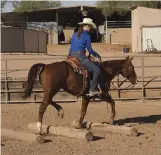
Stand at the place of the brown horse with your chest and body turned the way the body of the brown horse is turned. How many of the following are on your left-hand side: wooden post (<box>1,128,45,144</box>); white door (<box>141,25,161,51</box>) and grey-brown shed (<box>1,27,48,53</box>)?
2

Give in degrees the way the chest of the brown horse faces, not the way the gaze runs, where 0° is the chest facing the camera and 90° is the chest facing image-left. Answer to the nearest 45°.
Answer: approximately 270°

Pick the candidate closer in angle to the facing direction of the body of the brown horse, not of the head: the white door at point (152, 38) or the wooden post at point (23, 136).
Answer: the white door

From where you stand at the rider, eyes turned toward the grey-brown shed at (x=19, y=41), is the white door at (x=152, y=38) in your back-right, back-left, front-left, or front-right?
front-right

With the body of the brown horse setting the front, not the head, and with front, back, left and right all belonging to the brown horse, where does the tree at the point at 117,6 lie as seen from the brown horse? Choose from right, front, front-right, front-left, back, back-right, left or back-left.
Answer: left

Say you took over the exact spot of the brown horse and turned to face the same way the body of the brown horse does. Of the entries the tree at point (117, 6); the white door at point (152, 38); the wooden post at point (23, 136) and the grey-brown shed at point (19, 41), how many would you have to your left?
3

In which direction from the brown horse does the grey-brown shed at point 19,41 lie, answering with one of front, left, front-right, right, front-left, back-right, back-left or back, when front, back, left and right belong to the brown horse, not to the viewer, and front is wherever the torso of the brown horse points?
left

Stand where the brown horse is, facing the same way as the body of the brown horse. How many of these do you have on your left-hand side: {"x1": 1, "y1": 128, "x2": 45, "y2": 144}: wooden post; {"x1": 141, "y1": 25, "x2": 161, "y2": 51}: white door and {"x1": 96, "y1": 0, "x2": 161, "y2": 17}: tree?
2

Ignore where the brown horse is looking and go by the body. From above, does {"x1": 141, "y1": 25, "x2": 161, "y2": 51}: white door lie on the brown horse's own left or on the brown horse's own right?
on the brown horse's own left

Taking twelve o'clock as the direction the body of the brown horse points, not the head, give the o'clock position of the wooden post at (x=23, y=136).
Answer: The wooden post is roughly at 4 o'clock from the brown horse.

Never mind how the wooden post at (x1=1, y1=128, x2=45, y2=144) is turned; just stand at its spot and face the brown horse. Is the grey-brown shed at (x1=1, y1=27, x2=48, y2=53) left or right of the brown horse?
left

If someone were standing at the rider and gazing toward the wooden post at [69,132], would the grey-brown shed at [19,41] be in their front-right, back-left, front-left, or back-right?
back-right
